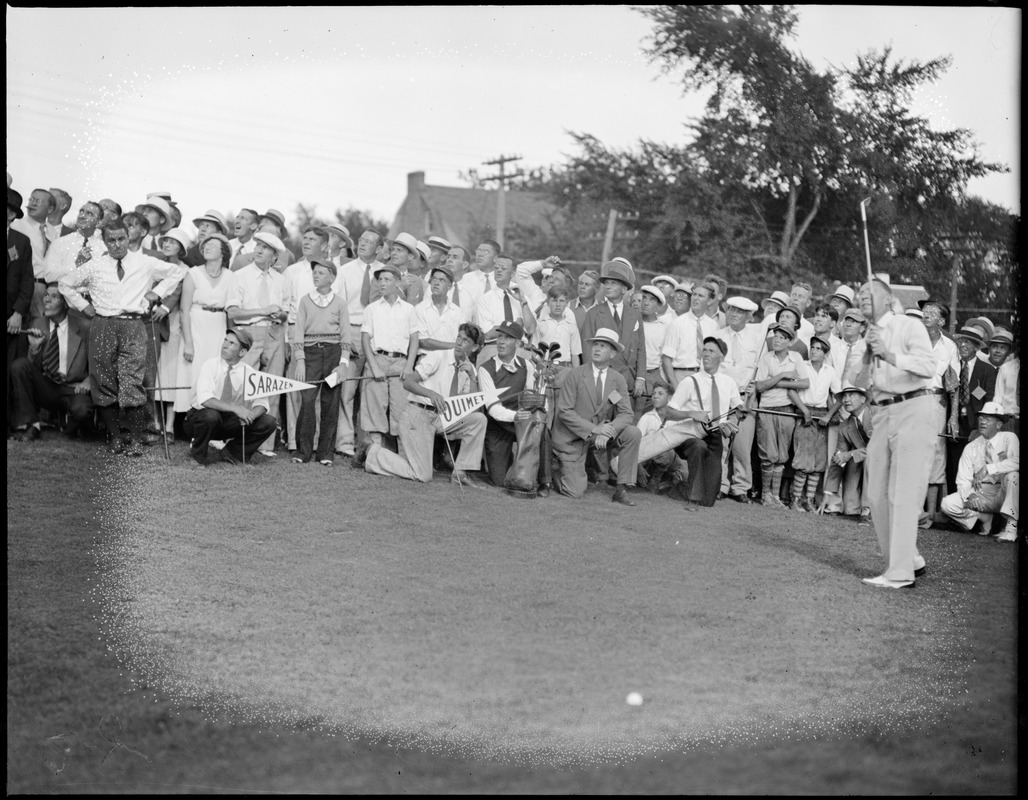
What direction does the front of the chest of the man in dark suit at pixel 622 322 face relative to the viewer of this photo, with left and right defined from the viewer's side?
facing the viewer

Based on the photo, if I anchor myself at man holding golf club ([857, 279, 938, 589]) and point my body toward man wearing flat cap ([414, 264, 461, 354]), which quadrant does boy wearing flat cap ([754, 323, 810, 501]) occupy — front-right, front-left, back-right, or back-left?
front-right

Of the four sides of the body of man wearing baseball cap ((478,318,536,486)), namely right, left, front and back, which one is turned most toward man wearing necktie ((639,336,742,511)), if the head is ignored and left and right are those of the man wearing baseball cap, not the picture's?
left

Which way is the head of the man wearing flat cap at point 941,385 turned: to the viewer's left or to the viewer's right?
to the viewer's left

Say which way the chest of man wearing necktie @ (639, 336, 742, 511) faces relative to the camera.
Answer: toward the camera

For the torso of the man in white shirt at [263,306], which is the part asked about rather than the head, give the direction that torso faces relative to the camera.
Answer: toward the camera

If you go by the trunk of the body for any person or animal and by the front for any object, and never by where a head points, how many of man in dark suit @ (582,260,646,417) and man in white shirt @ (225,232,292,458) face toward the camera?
2

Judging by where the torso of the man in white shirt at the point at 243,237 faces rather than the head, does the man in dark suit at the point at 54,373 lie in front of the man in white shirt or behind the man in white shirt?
in front

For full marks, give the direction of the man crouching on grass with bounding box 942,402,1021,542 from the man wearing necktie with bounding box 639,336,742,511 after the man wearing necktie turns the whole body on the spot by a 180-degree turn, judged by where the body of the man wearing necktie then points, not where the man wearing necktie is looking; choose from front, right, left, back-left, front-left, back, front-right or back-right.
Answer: right

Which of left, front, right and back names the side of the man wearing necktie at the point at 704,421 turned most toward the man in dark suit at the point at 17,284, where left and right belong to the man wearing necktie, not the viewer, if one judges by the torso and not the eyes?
right

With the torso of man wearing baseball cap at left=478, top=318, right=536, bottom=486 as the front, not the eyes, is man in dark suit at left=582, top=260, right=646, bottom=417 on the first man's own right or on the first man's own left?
on the first man's own left

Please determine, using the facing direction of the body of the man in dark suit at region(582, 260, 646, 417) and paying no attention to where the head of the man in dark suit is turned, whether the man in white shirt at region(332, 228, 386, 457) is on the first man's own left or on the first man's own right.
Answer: on the first man's own right

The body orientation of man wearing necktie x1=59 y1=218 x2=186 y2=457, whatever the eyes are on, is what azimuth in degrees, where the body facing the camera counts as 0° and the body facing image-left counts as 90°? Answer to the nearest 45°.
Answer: approximately 0°

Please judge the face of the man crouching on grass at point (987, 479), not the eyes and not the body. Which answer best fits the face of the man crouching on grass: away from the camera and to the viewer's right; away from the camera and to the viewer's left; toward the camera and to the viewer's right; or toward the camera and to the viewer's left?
toward the camera and to the viewer's left

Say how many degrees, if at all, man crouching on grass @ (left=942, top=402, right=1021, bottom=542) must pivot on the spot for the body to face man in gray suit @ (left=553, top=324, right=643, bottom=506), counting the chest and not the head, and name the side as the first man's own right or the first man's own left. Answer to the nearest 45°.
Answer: approximately 45° to the first man's own right

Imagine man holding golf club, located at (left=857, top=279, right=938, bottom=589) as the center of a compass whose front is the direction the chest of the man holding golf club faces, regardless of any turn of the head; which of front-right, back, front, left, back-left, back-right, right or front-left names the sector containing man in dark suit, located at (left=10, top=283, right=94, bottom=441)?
front-right

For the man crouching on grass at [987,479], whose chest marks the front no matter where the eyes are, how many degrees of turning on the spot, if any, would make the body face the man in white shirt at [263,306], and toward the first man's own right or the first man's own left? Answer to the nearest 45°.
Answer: approximately 45° to the first man's own right
